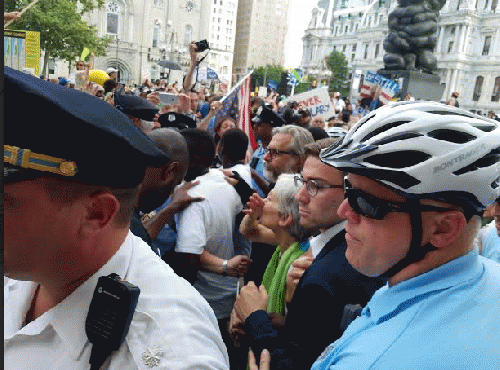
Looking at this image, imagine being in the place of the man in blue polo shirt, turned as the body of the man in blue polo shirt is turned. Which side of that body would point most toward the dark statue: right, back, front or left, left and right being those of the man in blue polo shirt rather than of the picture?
right

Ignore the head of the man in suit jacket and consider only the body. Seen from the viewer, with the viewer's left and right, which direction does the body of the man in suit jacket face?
facing to the left of the viewer

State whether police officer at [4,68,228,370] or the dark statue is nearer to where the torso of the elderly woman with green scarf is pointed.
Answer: the police officer

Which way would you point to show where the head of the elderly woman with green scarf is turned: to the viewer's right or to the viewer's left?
to the viewer's left

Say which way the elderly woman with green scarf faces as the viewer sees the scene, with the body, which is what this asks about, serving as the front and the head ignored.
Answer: to the viewer's left

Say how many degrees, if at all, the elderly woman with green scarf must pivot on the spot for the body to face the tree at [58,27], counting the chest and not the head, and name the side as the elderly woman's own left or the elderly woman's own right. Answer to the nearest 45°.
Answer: approximately 45° to the elderly woman's own right

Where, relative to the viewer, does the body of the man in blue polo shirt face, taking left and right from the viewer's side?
facing to the left of the viewer
